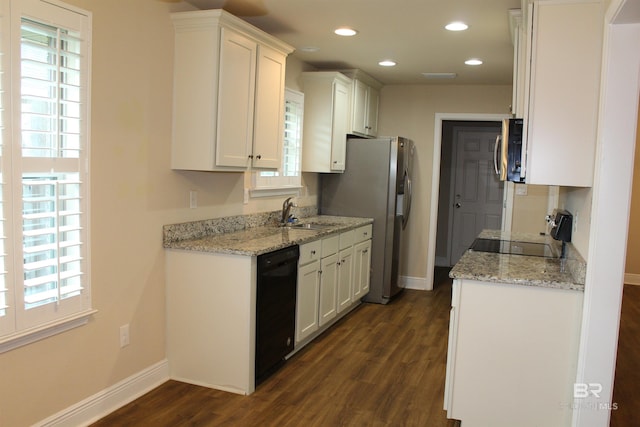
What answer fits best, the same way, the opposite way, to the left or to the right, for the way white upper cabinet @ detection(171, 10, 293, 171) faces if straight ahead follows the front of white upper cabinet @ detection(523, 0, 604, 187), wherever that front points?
the opposite way

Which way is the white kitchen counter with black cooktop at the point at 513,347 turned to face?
to the viewer's left

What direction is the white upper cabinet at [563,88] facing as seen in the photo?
to the viewer's left

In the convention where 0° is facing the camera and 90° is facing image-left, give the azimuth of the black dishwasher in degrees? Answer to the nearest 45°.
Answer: approximately 315°

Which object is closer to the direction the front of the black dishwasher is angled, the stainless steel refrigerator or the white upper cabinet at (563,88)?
the white upper cabinet

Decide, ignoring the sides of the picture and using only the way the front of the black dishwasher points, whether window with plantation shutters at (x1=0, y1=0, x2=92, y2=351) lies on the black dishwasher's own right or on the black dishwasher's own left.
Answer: on the black dishwasher's own right

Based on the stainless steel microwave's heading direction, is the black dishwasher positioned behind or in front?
in front

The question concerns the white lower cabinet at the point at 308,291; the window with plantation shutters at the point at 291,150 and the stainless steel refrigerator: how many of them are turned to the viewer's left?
0

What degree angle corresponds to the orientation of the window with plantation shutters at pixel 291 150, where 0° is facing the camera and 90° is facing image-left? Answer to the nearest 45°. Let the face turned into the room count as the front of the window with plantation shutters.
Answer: approximately 315°
